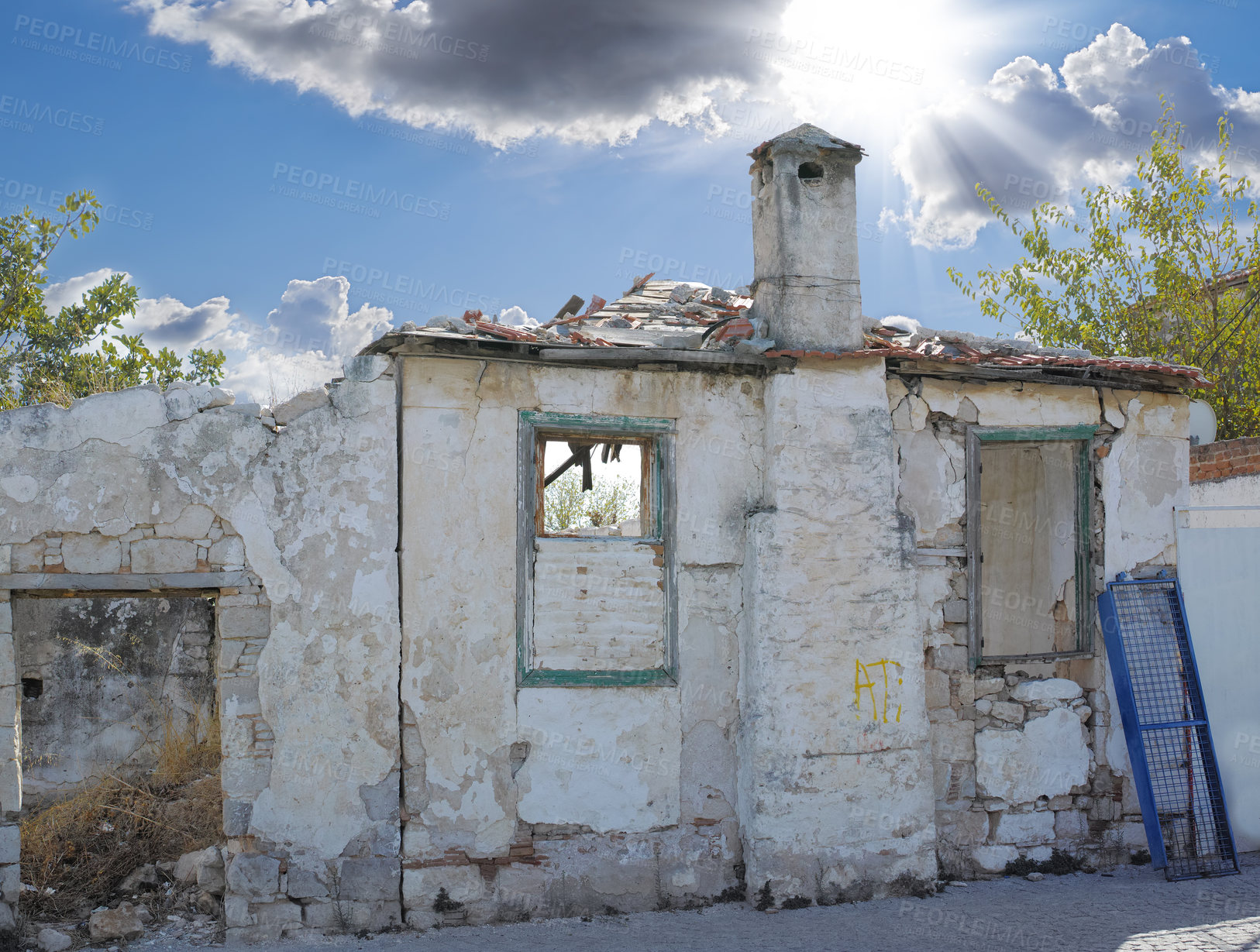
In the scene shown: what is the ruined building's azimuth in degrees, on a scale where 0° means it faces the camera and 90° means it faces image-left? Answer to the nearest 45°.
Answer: approximately 0°

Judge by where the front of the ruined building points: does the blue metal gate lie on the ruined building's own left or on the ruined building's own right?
on the ruined building's own left
